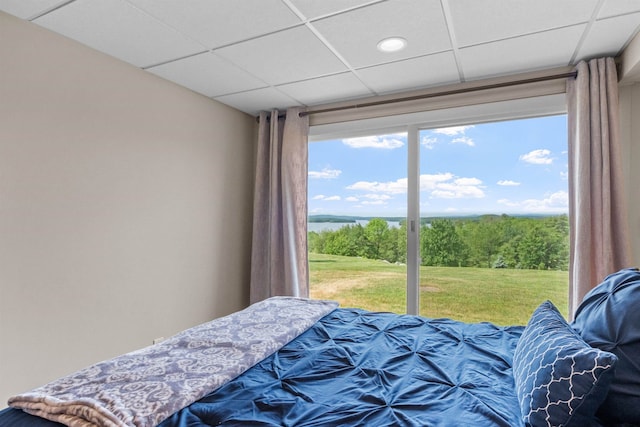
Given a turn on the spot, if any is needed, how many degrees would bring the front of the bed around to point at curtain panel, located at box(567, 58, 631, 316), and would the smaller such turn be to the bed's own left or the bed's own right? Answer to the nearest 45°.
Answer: approximately 135° to the bed's own right

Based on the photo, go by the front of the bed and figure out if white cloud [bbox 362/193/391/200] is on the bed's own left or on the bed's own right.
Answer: on the bed's own right

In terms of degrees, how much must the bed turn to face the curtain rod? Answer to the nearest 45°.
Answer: approximately 135° to its right

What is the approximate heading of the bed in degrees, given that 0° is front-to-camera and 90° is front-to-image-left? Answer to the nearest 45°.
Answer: approximately 90°

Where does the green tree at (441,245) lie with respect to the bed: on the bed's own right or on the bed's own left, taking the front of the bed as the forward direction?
on the bed's own right

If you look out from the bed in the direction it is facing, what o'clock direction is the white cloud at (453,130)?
The white cloud is roughly at 4 o'clock from the bed.

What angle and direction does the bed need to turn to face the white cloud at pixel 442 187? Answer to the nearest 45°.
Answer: approximately 135° to its right

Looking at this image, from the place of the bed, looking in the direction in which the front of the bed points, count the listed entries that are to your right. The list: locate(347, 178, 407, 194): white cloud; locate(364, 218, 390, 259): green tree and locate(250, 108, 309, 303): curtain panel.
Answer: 3

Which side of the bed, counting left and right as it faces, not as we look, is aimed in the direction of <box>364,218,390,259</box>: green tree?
right

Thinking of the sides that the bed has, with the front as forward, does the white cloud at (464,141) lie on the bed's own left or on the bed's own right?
on the bed's own right

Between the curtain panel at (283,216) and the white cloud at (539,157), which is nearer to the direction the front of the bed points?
the curtain panel

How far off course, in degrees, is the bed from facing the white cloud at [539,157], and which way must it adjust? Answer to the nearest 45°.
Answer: approximately 135° to its right
